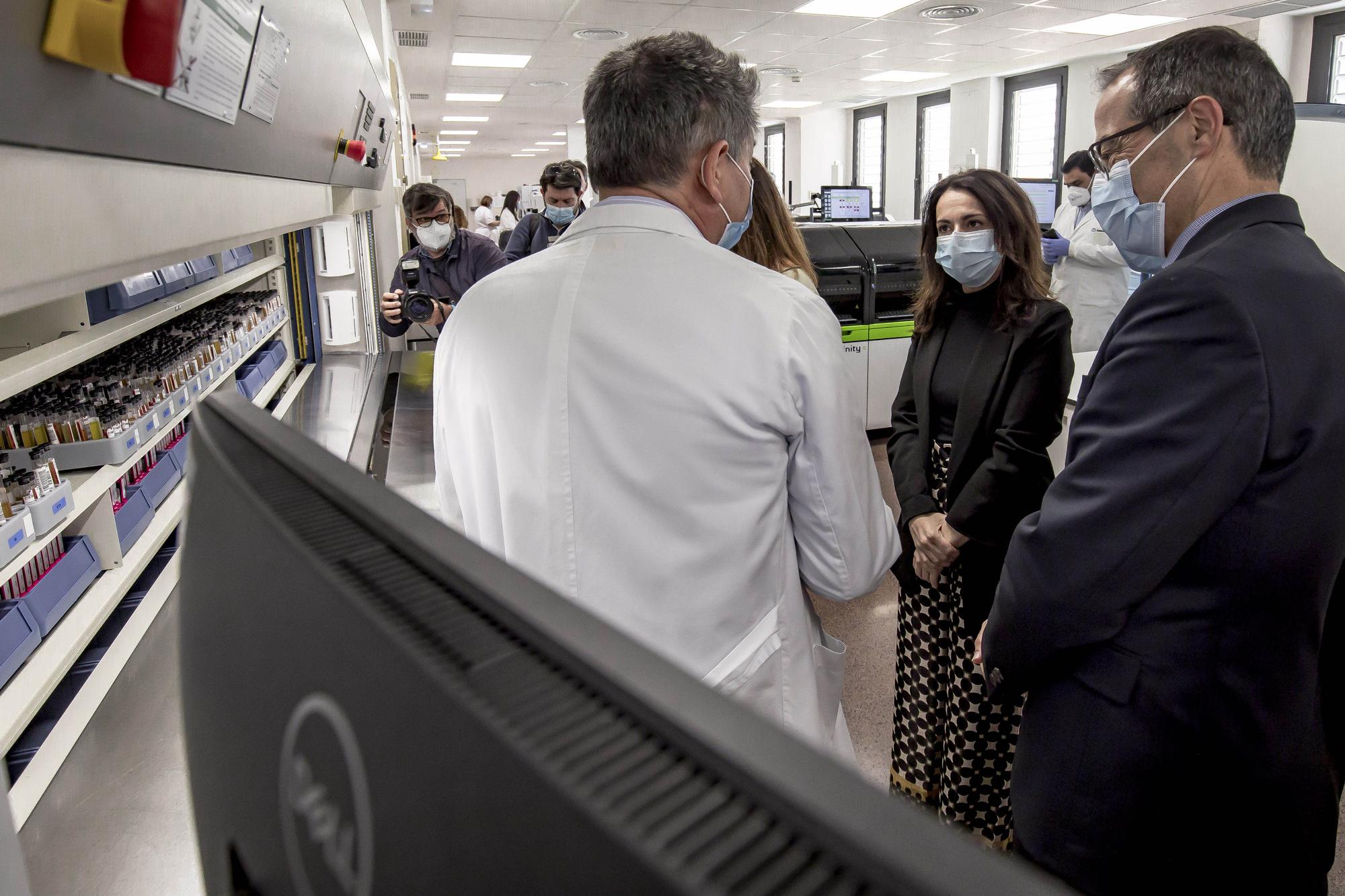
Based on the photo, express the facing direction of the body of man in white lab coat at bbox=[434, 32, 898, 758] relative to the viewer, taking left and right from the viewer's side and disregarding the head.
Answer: facing away from the viewer and to the right of the viewer

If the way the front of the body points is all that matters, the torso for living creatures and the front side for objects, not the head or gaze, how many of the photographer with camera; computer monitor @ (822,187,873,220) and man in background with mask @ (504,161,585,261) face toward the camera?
3

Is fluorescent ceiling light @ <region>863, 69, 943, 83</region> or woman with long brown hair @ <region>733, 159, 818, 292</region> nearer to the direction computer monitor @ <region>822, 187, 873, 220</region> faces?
the woman with long brown hair

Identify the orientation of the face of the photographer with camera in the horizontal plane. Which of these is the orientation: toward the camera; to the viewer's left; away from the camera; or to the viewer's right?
toward the camera

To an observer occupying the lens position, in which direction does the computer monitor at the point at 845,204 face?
facing the viewer

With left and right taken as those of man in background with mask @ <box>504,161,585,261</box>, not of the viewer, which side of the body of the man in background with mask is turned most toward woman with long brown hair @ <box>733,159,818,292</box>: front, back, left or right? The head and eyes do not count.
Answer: front

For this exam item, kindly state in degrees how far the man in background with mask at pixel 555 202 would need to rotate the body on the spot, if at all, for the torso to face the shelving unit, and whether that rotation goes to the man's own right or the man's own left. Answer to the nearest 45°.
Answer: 0° — they already face it

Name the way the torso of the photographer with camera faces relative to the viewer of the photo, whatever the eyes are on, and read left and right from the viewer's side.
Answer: facing the viewer

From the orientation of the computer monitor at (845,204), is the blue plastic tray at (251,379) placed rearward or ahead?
ahead

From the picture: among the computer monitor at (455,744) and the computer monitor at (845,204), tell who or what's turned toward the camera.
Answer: the computer monitor at (845,204)

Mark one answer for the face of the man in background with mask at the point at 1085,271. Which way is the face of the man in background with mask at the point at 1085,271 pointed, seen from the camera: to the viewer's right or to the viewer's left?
to the viewer's left

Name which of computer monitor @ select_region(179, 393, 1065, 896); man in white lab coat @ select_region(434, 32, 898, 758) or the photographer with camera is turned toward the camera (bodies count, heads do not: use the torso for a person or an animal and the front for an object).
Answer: the photographer with camera

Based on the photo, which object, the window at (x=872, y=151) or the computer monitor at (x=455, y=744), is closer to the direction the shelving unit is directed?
the computer monitor

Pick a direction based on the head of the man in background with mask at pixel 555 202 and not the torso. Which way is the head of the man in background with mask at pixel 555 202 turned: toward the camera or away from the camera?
toward the camera

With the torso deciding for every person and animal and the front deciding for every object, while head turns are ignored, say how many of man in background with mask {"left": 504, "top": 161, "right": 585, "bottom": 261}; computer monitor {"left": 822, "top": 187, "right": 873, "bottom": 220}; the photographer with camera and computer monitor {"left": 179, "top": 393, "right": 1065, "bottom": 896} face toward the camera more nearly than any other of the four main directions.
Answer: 3

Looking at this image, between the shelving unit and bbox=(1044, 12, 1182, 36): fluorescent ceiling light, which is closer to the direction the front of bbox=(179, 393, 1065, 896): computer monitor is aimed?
the fluorescent ceiling light
